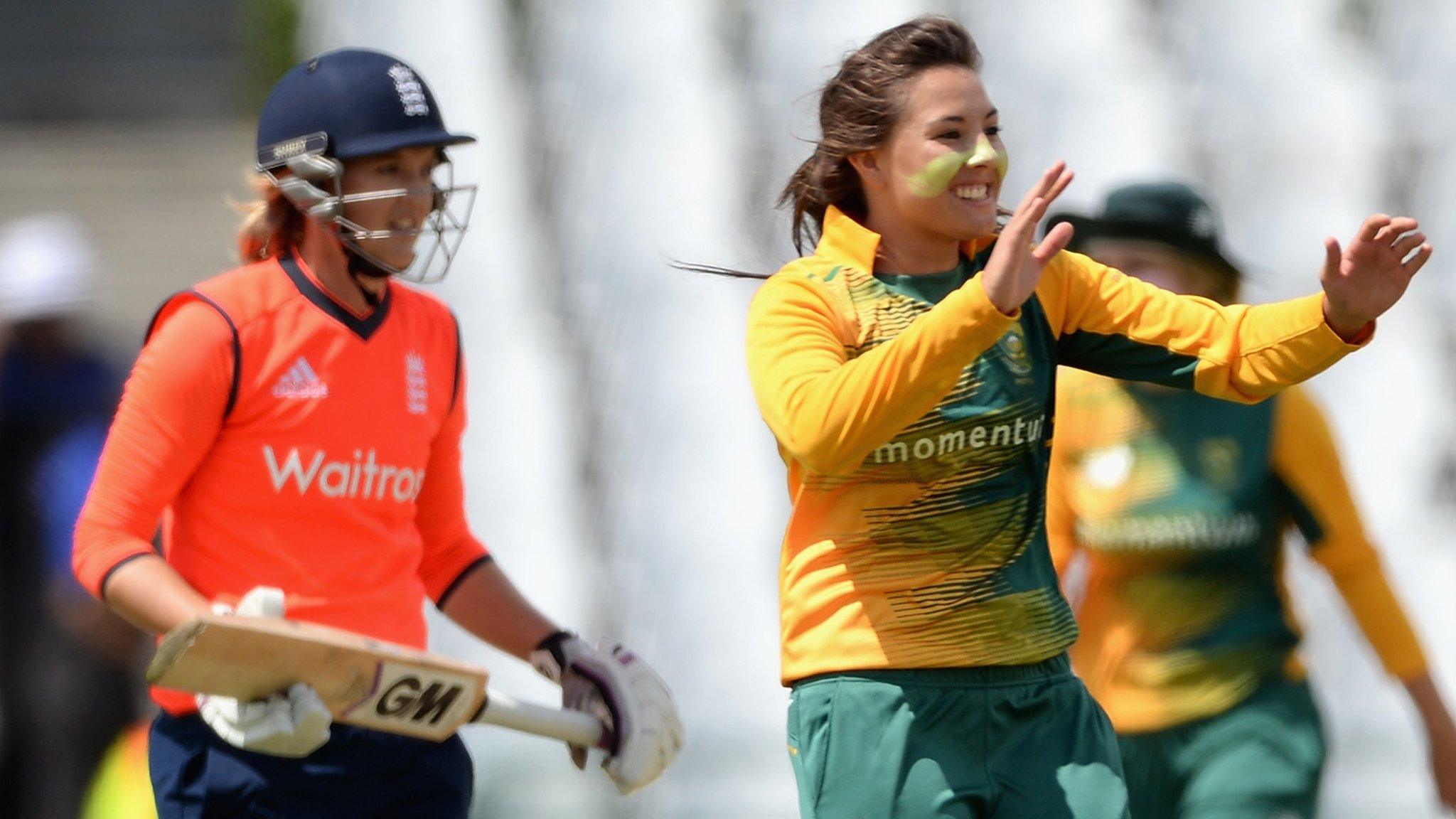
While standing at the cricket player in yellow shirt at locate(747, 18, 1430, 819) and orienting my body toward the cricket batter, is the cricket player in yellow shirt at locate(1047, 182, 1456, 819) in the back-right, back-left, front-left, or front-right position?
back-right

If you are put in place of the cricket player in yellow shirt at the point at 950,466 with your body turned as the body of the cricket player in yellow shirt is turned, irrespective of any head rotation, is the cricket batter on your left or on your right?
on your right

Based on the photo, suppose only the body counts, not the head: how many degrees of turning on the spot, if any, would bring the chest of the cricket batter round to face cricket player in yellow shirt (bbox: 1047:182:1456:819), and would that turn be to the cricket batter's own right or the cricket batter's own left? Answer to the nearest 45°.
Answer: approximately 135° to the cricket batter's own left

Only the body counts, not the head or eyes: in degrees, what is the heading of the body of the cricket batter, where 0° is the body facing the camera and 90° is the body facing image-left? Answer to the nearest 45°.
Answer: approximately 315°
